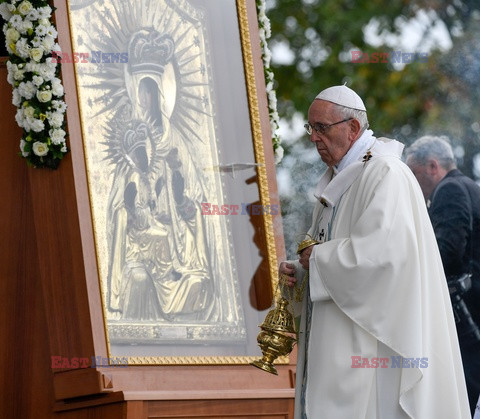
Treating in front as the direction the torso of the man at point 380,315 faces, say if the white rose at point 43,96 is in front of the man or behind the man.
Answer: in front

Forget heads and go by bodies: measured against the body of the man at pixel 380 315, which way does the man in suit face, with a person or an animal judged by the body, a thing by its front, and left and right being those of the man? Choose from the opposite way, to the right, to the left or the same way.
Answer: the same way

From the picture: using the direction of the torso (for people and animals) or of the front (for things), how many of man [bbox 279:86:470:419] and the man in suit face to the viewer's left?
2

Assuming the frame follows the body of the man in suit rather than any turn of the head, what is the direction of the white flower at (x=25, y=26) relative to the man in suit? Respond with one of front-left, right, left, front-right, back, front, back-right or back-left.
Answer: front-left

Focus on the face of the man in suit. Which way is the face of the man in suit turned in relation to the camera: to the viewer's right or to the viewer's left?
to the viewer's left

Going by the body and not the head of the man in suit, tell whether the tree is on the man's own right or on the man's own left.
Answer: on the man's own right

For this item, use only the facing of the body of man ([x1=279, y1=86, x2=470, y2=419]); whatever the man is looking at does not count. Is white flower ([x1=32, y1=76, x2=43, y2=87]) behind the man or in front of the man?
in front

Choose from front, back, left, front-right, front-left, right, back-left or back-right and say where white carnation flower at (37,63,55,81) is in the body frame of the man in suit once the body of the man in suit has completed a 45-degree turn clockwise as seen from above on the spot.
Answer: left

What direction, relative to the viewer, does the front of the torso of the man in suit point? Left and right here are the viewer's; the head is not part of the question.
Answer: facing to the left of the viewer

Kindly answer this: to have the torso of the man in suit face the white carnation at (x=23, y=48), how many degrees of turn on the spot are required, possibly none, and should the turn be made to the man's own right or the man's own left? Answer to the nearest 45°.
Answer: approximately 45° to the man's own left

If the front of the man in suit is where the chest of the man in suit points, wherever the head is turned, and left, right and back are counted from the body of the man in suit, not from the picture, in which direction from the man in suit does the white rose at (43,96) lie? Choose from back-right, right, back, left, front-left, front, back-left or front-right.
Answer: front-left

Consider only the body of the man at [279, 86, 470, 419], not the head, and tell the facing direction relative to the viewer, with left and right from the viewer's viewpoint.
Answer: facing to the left of the viewer
